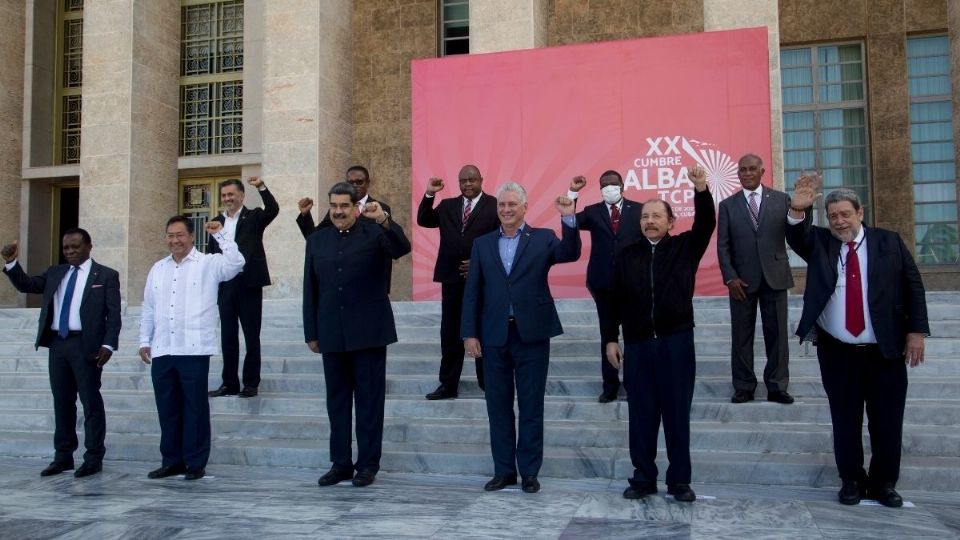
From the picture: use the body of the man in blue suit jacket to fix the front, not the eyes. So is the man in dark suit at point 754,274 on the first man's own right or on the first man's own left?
on the first man's own left

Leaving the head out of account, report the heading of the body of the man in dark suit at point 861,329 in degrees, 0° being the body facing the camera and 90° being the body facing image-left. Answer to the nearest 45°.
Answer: approximately 0°

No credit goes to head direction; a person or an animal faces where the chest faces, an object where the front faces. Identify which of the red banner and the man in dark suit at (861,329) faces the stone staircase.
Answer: the red banner

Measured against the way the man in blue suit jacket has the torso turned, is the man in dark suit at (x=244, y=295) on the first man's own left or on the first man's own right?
on the first man's own right

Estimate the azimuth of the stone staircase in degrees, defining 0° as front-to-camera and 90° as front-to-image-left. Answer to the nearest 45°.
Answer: approximately 0°

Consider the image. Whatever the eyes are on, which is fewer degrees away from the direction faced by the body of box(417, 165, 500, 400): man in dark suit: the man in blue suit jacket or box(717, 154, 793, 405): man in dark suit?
the man in blue suit jacket

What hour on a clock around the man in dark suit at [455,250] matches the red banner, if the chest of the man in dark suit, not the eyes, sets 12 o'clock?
The red banner is roughly at 7 o'clock from the man in dark suit.

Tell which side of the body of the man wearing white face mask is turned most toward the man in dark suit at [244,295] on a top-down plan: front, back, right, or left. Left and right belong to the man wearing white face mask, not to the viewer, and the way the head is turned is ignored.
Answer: right
